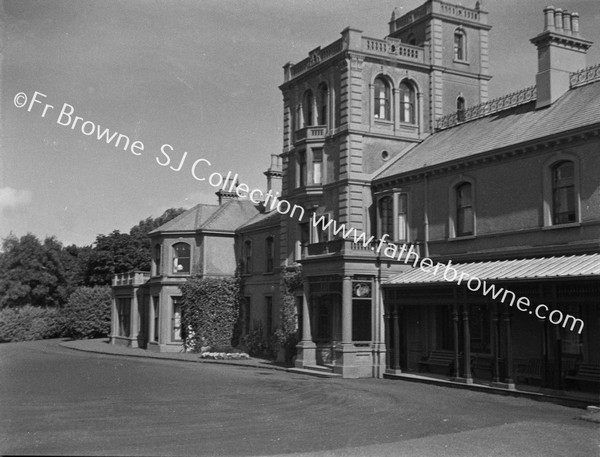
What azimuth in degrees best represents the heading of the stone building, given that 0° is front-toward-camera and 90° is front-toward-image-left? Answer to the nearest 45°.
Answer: approximately 45°

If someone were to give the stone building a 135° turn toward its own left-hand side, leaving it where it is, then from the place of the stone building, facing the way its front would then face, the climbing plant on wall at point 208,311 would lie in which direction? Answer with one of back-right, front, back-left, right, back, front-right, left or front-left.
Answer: back-left
